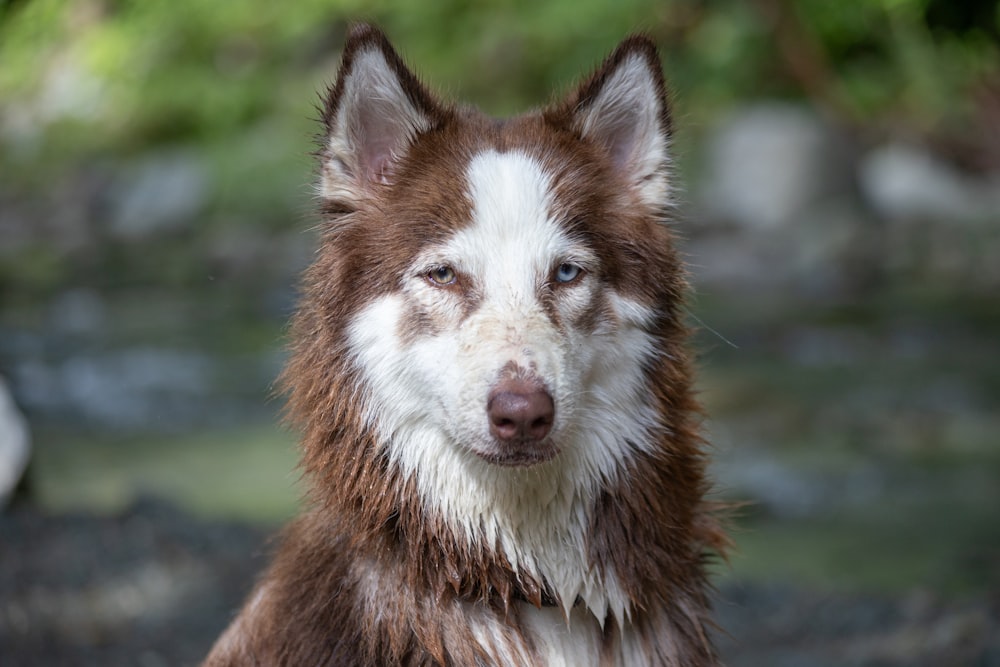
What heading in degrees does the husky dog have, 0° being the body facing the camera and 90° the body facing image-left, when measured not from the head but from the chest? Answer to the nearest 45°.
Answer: approximately 0°

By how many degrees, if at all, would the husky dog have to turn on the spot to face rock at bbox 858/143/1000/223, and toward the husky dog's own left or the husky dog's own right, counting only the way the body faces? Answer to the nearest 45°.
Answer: approximately 135° to the husky dog's own left
